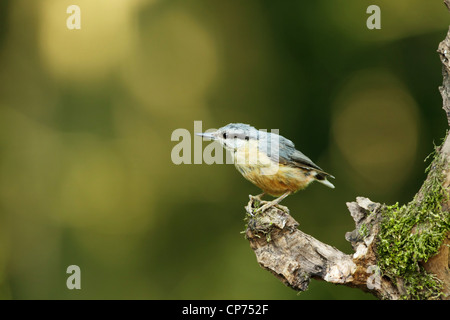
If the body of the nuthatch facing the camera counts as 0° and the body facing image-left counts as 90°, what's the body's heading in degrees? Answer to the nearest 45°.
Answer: approximately 90°
